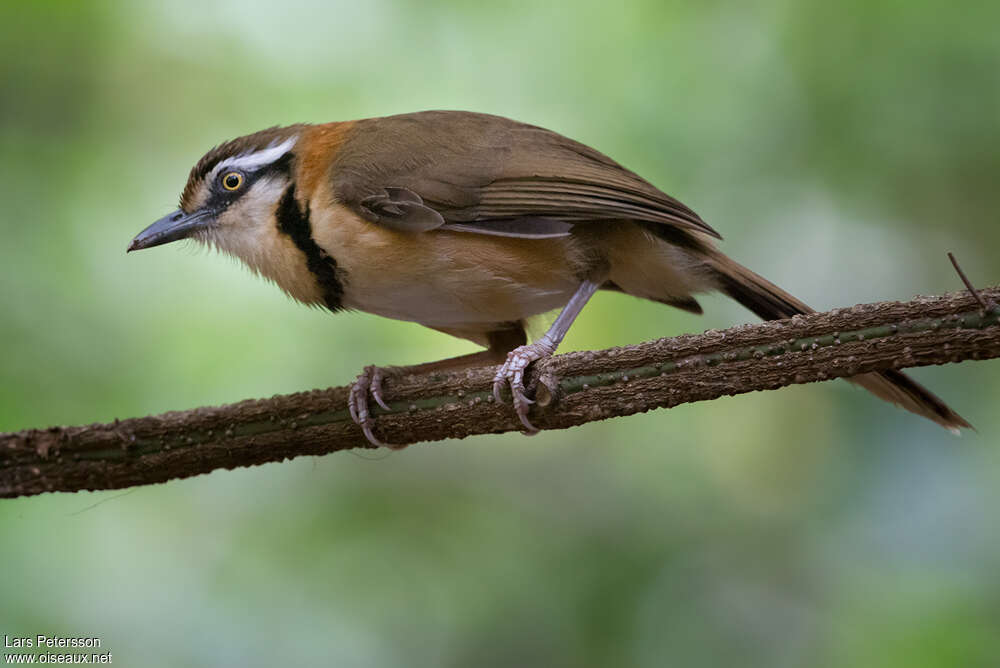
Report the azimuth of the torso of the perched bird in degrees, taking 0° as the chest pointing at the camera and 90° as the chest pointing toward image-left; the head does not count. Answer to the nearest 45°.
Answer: approximately 90°
